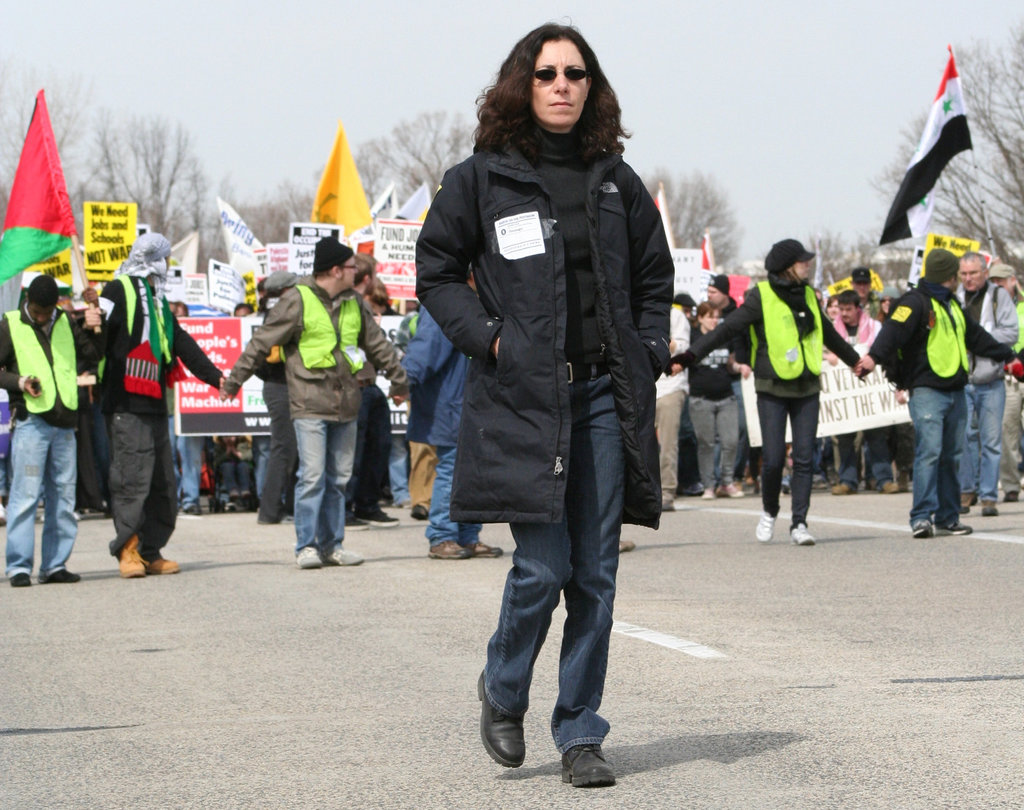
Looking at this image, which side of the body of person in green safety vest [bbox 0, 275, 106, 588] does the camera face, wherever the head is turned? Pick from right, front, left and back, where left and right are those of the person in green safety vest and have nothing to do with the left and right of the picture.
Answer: front

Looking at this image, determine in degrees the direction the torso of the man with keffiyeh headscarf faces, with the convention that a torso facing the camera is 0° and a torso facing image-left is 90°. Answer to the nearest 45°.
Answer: approximately 315°

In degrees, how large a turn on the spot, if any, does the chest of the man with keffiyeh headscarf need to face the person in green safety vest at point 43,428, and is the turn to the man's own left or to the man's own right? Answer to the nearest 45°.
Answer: approximately 135° to the man's own right

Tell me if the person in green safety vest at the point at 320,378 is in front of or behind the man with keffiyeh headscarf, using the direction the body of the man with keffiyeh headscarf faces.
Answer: in front

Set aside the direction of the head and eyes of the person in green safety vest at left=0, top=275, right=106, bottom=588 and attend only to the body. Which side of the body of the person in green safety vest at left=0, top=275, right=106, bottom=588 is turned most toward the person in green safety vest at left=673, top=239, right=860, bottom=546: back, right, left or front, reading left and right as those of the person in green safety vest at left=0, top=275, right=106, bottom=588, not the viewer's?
left
